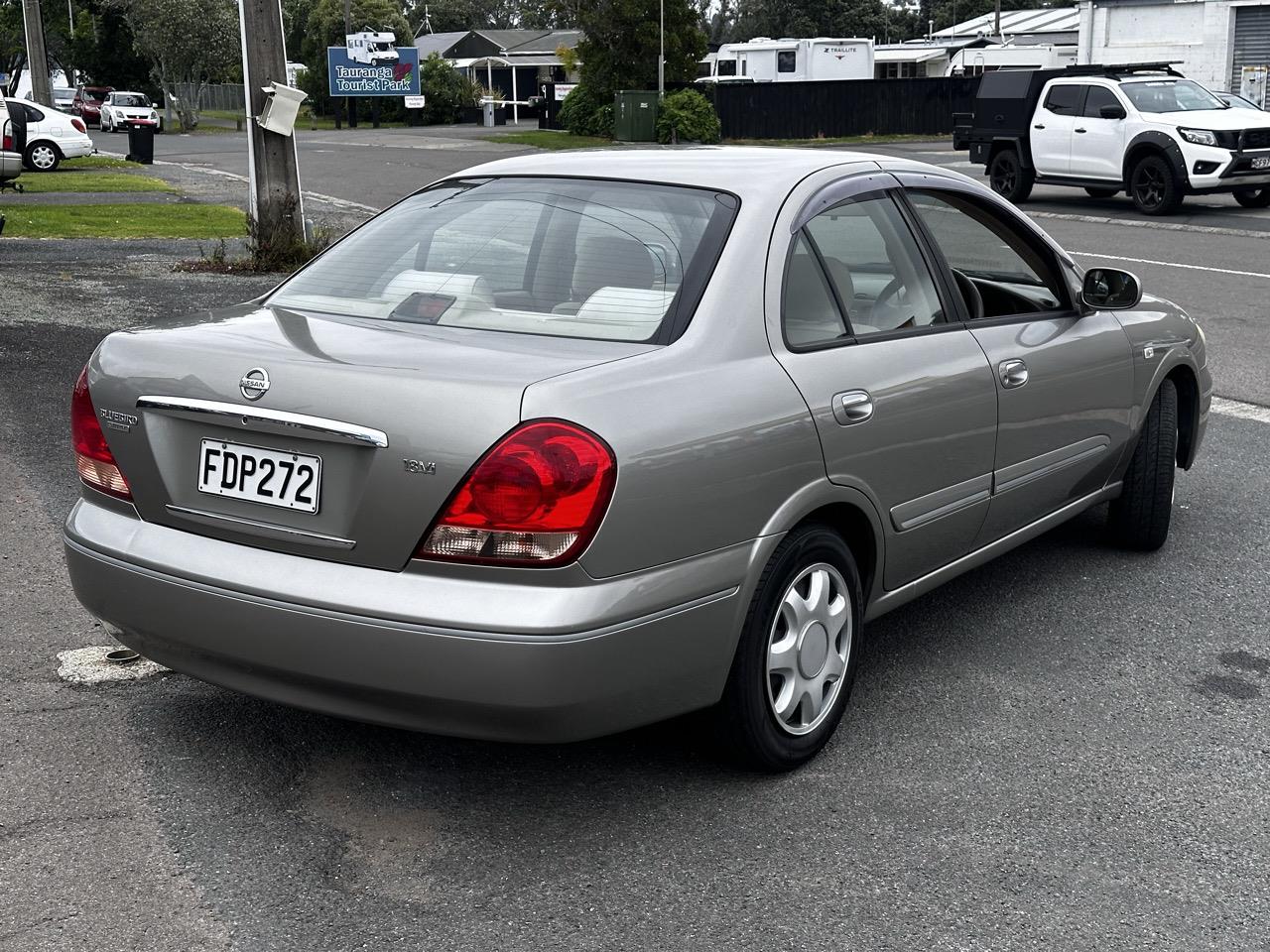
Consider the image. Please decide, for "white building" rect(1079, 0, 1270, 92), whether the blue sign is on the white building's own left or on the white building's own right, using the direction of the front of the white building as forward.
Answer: on the white building's own right

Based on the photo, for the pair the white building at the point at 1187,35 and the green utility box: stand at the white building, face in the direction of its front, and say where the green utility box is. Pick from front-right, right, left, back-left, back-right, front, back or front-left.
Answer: right

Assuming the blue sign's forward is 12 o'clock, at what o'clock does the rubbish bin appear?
The rubbish bin is roughly at 1 o'clock from the blue sign.

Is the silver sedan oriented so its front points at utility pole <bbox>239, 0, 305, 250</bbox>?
no

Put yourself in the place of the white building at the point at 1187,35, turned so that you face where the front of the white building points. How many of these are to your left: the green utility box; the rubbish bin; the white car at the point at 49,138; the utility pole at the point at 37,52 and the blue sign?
0

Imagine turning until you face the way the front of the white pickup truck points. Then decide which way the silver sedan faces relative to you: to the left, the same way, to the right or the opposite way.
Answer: to the left

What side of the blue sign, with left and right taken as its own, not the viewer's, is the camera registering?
front

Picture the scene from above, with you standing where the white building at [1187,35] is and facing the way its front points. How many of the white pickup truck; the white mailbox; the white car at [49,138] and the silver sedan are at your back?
0

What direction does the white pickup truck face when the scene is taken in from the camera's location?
facing the viewer and to the right of the viewer

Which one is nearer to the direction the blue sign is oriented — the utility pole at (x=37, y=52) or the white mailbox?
the white mailbox

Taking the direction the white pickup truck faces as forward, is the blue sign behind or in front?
behind

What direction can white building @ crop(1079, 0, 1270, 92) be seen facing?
toward the camera

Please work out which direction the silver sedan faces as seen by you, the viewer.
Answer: facing away from the viewer and to the right of the viewer

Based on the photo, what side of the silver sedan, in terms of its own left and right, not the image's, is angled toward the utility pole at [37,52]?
left

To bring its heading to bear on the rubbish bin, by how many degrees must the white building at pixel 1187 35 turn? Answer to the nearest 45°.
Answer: approximately 45° to its right

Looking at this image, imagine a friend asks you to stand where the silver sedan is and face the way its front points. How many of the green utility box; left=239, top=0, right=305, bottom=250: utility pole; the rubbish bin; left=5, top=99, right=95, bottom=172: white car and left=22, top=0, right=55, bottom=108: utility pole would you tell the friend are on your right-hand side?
0

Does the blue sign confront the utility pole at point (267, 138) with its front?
yes

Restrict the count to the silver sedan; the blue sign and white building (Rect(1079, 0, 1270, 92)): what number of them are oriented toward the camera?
2

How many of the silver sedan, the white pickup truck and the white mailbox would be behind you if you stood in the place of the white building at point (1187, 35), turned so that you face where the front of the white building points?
0

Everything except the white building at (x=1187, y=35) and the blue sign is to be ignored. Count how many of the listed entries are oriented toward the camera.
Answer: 2

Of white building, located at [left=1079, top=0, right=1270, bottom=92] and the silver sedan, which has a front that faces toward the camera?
the white building

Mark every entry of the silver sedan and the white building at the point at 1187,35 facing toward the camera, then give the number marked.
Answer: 1
